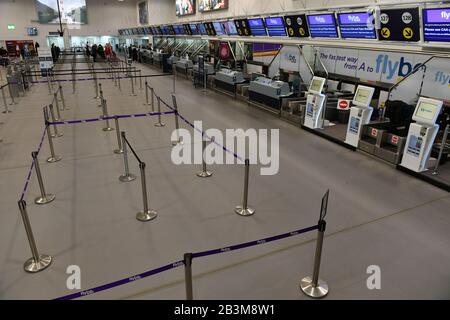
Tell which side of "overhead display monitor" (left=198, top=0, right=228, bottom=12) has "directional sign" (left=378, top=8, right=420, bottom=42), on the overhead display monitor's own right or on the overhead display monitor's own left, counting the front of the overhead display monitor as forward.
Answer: on the overhead display monitor's own left

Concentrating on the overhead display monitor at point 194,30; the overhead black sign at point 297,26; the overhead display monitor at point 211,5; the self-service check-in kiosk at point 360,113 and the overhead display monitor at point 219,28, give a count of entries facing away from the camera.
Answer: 0

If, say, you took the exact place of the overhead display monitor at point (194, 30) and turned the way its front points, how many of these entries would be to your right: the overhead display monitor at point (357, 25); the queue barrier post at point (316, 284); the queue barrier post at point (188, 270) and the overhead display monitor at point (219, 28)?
0

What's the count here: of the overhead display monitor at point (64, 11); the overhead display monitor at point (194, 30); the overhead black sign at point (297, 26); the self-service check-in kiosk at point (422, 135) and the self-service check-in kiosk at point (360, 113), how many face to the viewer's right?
0

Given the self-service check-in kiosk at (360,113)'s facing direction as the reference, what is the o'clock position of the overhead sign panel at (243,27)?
The overhead sign panel is roughly at 3 o'clock from the self-service check-in kiosk.

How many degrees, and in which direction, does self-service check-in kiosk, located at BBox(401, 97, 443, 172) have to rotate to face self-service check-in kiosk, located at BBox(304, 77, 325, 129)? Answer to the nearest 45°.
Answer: approximately 90° to its right

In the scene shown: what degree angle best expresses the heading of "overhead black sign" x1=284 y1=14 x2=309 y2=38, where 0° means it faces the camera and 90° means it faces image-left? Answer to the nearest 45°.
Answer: approximately 45°

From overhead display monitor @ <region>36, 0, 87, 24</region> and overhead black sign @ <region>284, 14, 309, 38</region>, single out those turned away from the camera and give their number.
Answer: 0

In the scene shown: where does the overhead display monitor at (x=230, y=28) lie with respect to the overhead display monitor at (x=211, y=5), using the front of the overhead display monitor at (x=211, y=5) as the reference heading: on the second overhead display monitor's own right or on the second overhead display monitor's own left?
on the second overhead display monitor's own left

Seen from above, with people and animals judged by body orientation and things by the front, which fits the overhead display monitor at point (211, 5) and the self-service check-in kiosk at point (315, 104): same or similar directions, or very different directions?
same or similar directions

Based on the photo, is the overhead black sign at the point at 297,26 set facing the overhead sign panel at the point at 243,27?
no

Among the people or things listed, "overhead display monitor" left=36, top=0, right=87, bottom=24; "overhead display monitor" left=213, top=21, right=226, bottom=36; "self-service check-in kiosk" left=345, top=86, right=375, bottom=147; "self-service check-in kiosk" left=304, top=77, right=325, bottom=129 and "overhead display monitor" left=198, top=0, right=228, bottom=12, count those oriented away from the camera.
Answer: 0

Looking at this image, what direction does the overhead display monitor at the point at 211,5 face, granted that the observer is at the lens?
facing the viewer and to the left of the viewer

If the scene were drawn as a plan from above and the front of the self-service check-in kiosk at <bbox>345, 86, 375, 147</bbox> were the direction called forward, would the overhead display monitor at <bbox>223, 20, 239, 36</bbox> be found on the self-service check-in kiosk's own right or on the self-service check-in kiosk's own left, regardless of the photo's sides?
on the self-service check-in kiosk's own right

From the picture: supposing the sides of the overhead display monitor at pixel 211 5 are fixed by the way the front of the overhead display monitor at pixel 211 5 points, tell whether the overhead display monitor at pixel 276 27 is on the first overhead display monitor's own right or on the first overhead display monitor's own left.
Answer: on the first overhead display monitor's own left

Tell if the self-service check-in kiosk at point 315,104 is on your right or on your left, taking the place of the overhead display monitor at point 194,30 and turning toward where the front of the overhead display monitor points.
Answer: on your left

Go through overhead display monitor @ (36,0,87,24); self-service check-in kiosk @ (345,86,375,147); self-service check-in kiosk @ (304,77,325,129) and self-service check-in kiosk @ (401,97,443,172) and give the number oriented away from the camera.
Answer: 0

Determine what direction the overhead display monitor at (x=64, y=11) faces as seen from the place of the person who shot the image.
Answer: facing the viewer
